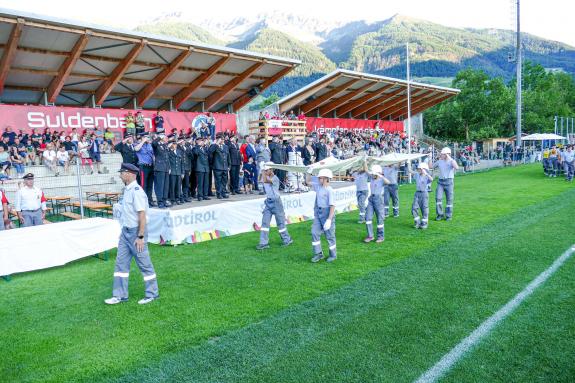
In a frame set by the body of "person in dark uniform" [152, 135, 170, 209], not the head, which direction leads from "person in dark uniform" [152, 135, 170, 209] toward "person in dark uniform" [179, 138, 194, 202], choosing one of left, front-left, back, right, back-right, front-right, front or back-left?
left

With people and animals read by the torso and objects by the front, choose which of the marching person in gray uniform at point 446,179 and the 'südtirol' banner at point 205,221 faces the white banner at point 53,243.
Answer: the marching person in gray uniform

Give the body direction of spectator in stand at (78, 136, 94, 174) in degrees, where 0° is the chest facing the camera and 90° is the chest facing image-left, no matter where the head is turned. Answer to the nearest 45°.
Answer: approximately 315°

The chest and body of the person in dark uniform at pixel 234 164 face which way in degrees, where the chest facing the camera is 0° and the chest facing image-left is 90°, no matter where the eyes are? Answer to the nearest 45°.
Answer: approximately 315°

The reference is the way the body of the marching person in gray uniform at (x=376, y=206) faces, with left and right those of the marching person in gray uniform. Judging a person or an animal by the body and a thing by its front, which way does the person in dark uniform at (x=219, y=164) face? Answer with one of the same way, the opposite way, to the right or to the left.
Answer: to the left

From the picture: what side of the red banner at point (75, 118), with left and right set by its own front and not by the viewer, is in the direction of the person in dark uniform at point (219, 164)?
front

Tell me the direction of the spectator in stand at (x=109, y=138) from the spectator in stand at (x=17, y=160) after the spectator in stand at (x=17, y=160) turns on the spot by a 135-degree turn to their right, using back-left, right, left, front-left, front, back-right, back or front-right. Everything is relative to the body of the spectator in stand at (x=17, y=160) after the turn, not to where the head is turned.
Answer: back-right

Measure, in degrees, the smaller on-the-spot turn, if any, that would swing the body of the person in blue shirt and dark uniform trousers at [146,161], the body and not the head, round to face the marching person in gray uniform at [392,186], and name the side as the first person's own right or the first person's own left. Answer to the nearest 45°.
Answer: approximately 45° to the first person's own left

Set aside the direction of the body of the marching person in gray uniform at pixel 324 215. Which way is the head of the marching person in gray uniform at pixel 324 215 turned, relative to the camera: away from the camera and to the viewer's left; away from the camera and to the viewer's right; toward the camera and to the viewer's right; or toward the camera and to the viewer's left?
toward the camera and to the viewer's left

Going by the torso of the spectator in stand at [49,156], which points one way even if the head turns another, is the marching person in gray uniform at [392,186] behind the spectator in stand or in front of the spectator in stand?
in front

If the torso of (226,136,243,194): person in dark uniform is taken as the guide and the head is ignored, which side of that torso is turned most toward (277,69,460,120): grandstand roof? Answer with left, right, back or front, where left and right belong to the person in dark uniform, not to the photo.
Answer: left
